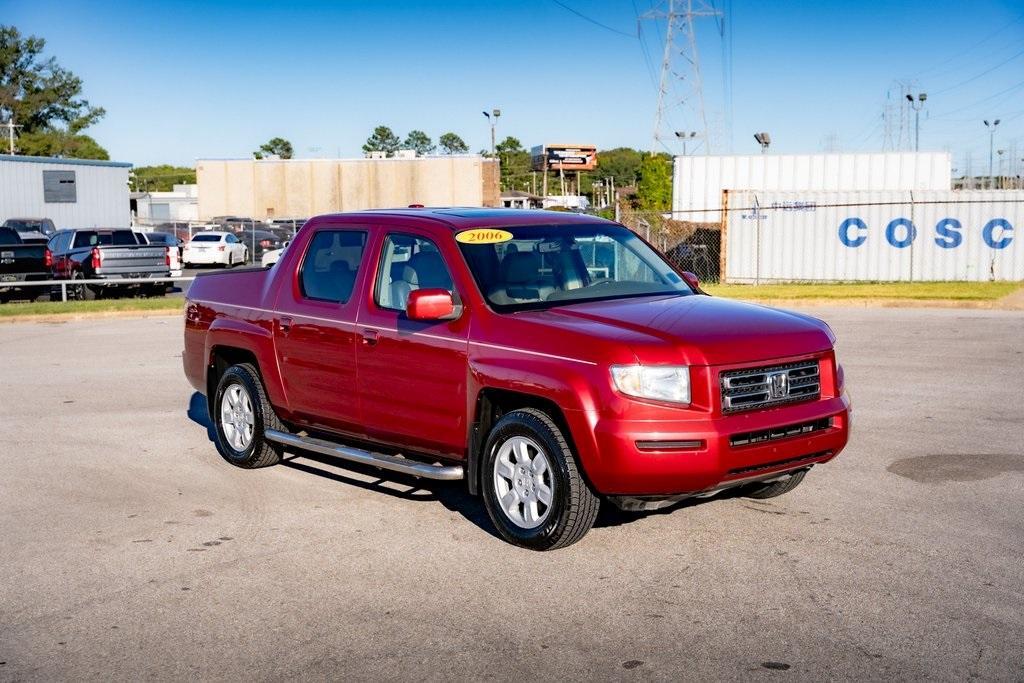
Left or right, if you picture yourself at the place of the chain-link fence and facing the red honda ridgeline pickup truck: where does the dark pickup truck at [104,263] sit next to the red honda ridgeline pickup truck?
right

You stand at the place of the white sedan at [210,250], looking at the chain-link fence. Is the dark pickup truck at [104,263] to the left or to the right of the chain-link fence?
right

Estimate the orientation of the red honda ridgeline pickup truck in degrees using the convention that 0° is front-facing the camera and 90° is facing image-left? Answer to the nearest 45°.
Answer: approximately 315°

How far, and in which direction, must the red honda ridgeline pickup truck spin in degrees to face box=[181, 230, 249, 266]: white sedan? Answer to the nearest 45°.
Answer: approximately 135° to its left

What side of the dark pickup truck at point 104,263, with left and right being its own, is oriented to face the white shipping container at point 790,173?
right

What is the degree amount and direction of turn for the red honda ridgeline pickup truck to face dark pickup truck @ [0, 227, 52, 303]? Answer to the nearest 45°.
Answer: approximately 180°

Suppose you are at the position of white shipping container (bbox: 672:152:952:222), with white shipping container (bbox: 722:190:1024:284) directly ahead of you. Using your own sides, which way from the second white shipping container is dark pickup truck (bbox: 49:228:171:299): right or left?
right

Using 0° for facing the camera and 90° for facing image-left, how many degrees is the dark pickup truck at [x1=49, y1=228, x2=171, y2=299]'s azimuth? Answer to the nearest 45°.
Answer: approximately 135°

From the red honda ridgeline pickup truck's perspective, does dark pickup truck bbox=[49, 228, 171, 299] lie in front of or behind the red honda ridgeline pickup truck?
behind

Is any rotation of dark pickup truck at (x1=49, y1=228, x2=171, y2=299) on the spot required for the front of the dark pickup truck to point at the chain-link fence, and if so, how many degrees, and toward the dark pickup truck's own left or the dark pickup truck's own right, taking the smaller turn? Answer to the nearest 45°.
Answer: approximately 135° to the dark pickup truck's own right
